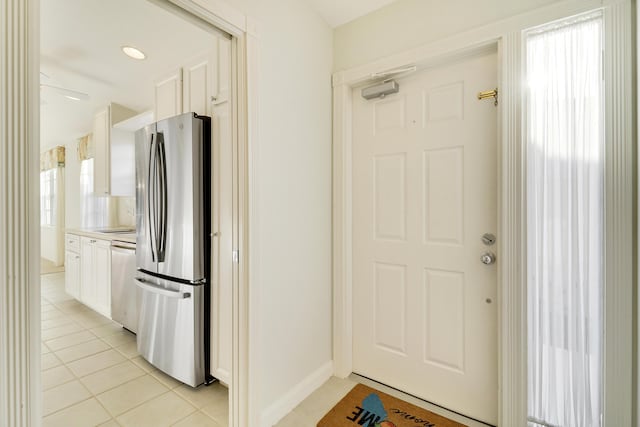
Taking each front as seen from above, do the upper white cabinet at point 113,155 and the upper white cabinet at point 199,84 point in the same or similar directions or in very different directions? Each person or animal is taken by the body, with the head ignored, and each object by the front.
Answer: same or similar directions

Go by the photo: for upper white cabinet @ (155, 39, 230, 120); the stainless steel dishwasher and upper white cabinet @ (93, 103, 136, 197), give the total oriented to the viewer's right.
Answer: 0

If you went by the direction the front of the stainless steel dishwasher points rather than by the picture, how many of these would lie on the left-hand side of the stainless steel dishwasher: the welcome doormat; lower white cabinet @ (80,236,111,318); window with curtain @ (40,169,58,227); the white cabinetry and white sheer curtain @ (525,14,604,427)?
2

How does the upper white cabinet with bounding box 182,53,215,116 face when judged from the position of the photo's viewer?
facing the viewer and to the left of the viewer

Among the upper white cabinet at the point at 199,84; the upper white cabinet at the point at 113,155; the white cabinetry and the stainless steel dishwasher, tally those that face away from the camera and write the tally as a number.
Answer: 0

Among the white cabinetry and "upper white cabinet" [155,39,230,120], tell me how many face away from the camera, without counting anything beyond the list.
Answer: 0

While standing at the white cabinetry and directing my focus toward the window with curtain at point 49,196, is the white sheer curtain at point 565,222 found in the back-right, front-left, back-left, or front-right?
back-right
